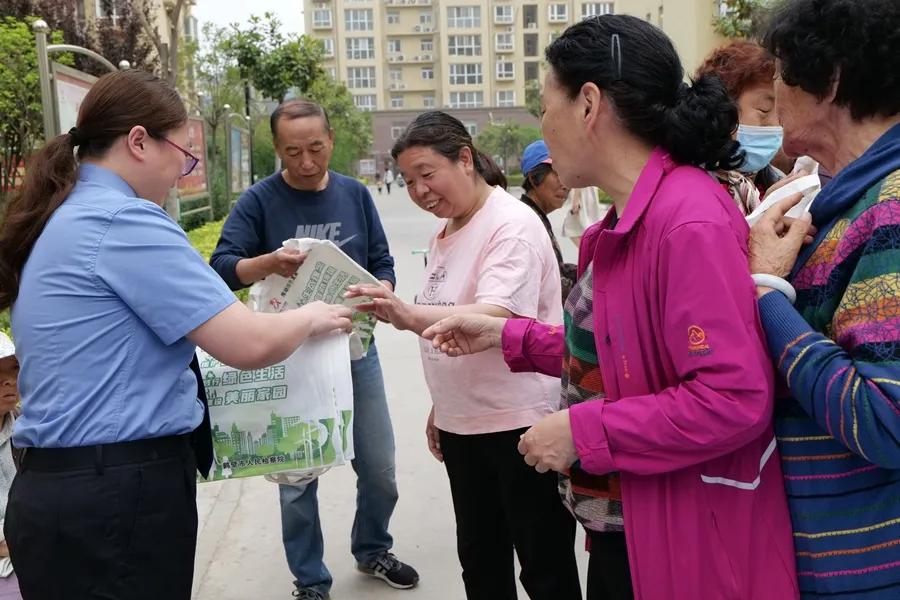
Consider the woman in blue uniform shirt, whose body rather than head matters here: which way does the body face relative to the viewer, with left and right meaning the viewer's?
facing away from the viewer and to the right of the viewer

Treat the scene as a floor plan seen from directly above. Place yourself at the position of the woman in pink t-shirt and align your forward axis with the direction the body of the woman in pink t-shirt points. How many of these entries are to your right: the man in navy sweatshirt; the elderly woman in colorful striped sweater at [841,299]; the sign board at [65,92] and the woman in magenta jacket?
2

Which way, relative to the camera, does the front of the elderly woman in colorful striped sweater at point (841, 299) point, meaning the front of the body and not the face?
to the viewer's left

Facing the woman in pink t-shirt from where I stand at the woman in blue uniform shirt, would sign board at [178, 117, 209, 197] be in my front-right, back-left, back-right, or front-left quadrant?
front-left

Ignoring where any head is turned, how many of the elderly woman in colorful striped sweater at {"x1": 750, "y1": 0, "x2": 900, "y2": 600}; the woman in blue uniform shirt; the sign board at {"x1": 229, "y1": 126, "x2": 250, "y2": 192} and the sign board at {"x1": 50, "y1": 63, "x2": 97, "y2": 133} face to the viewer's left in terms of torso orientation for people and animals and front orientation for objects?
1

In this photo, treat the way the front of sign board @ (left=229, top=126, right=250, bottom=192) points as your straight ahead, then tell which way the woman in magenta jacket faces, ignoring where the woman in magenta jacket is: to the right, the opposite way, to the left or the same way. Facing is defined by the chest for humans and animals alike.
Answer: the opposite way

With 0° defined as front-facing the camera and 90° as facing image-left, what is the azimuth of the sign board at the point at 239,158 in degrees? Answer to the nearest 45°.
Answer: approximately 315°

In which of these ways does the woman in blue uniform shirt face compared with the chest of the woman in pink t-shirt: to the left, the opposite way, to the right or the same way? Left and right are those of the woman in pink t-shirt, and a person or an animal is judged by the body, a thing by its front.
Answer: the opposite way

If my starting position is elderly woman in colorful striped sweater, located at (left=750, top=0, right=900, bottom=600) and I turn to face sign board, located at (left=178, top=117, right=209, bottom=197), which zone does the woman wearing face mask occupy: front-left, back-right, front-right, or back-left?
front-right

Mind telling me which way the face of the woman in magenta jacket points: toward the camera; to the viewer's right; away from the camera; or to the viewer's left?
to the viewer's left

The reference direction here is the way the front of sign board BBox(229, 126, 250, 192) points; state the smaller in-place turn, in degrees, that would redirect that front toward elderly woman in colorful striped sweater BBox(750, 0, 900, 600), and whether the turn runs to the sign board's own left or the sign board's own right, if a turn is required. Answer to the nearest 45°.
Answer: approximately 45° to the sign board's own right

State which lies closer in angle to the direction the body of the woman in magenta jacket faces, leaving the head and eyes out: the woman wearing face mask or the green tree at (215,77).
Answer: the green tree

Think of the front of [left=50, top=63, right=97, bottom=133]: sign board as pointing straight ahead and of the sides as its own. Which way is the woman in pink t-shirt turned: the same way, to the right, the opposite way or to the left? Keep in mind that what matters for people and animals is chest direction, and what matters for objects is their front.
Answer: to the right

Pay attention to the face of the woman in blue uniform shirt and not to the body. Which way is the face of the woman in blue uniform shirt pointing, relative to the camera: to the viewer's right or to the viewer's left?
to the viewer's right

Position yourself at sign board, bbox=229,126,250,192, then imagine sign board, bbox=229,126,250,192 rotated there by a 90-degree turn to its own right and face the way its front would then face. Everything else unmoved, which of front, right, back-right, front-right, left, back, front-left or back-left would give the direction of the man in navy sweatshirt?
front-left

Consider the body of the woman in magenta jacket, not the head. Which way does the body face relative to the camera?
to the viewer's left
